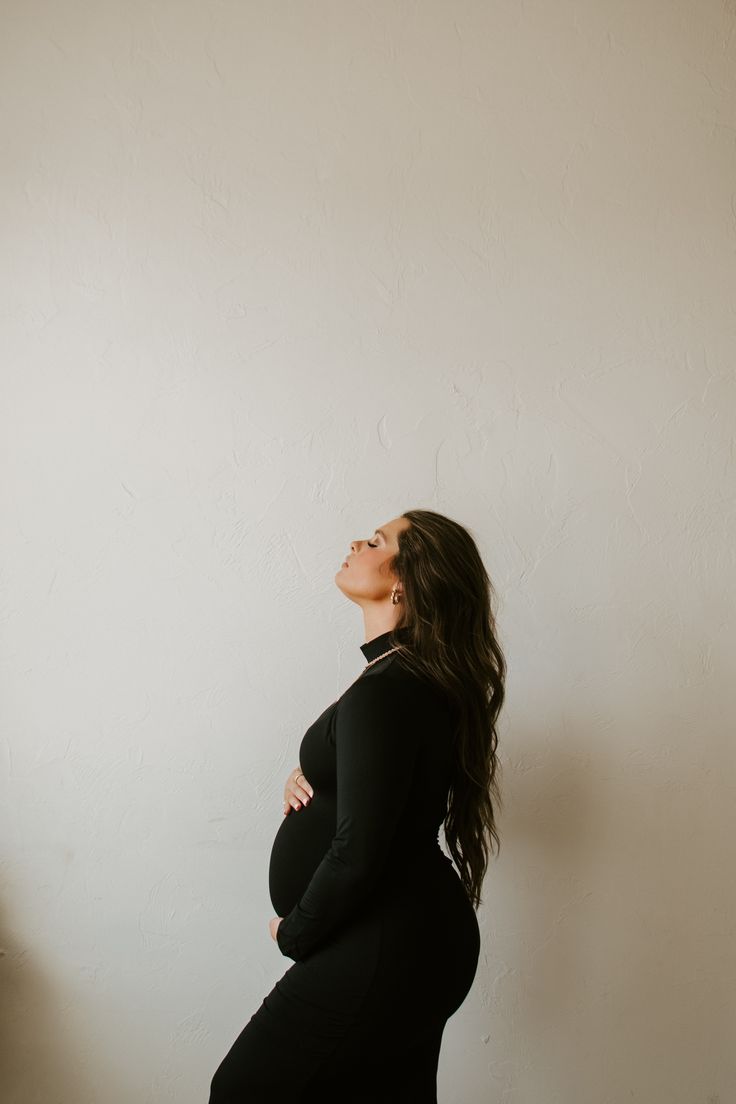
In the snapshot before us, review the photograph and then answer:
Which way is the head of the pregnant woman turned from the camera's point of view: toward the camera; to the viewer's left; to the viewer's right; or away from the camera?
to the viewer's left

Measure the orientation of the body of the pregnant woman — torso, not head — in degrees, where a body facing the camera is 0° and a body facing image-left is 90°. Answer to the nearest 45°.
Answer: approximately 90°
